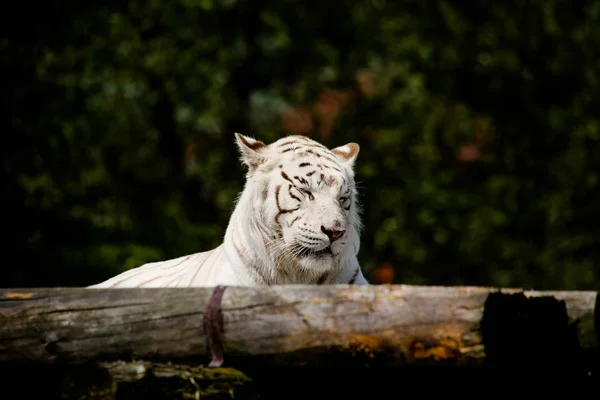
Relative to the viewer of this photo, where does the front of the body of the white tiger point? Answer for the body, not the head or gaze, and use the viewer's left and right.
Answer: facing the viewer and to the right of the viewer
